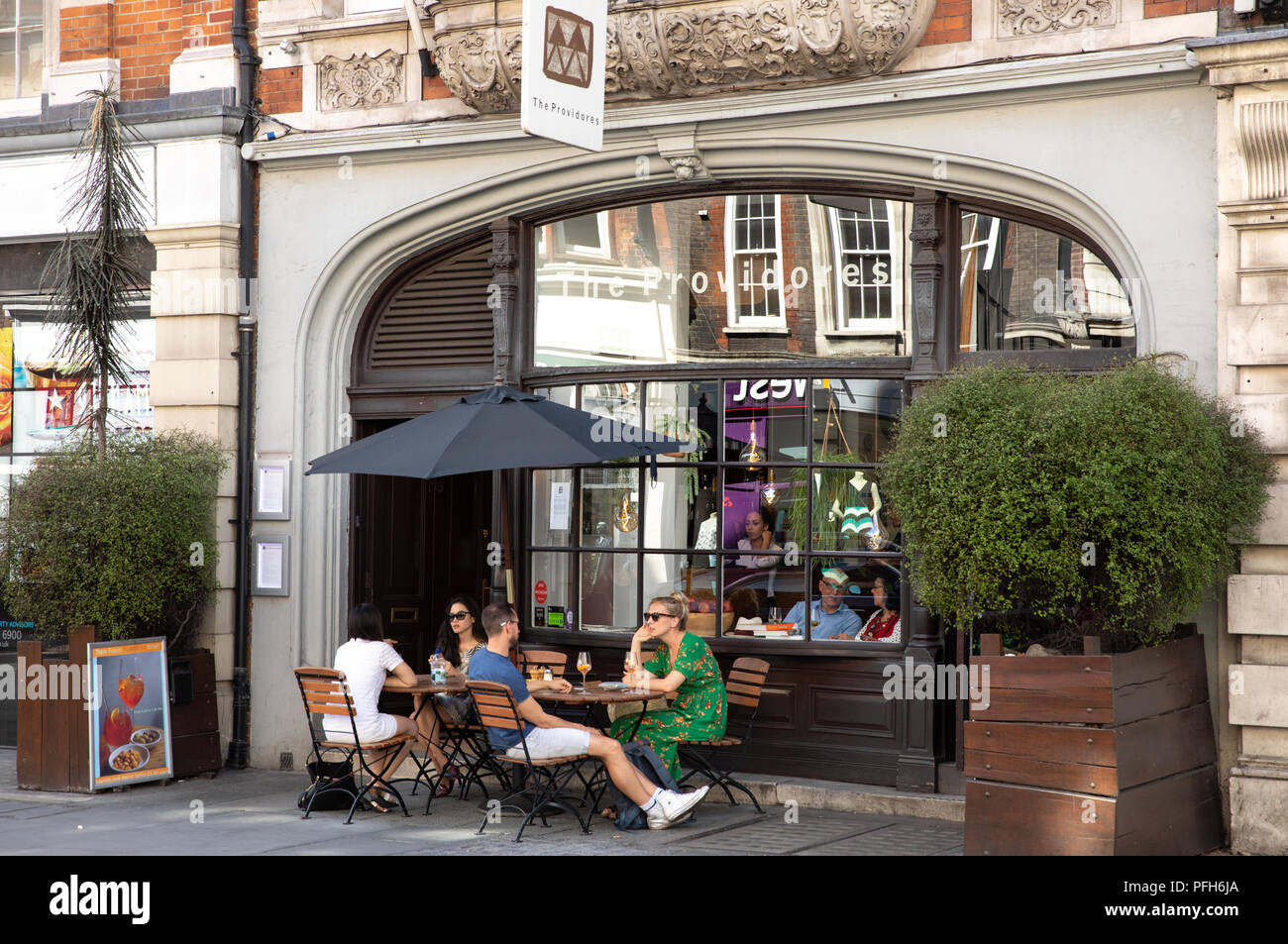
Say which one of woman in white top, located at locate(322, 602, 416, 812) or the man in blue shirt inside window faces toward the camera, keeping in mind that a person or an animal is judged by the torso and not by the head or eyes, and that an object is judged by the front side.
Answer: the man in blue shirt inside window

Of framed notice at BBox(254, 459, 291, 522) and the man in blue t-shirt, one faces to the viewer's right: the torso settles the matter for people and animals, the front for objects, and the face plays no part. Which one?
the man in blue t-shirt

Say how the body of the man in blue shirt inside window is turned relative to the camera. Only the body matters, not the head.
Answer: toward the camera

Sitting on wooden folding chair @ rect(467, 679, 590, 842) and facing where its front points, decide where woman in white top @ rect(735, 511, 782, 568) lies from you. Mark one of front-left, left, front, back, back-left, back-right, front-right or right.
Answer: front

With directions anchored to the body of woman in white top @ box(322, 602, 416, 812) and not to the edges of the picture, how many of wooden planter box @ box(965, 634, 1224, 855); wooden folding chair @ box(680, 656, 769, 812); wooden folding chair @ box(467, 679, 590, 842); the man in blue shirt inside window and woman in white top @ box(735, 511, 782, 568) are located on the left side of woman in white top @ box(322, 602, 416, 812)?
0

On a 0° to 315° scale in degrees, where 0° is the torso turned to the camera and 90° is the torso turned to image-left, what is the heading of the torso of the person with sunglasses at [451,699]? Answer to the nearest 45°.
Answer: approximately 45°

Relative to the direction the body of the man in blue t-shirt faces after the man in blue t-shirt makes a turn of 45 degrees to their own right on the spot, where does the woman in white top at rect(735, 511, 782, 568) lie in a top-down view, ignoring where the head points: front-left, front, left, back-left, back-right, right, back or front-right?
left

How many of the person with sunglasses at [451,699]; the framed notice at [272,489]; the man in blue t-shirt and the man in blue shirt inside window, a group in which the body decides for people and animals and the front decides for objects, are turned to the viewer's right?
1

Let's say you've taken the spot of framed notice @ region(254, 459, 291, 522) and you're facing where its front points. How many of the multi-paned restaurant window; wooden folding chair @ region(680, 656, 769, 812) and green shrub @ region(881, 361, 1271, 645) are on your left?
3

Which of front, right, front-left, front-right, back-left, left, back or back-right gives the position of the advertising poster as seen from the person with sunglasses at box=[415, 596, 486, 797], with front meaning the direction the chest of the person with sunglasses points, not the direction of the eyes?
front-right

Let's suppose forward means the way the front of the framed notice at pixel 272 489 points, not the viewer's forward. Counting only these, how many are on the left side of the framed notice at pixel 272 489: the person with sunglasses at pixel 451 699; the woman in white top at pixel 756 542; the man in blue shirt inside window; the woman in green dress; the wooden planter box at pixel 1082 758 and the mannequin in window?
6

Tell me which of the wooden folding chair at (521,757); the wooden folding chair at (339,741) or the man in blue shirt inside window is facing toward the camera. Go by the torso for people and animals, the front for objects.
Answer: the man in blue shirt inside window

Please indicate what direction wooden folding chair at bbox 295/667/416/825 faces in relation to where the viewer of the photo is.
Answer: facing away from the viewer and to the right of the viewer

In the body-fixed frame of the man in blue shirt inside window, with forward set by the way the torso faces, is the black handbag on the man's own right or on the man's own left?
on the man's own right

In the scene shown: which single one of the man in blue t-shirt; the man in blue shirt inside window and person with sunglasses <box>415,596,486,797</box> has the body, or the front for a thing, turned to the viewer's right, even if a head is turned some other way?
the man in blue t-shirt

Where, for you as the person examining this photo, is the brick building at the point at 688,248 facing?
facing the viewer and to the left of the viewer
